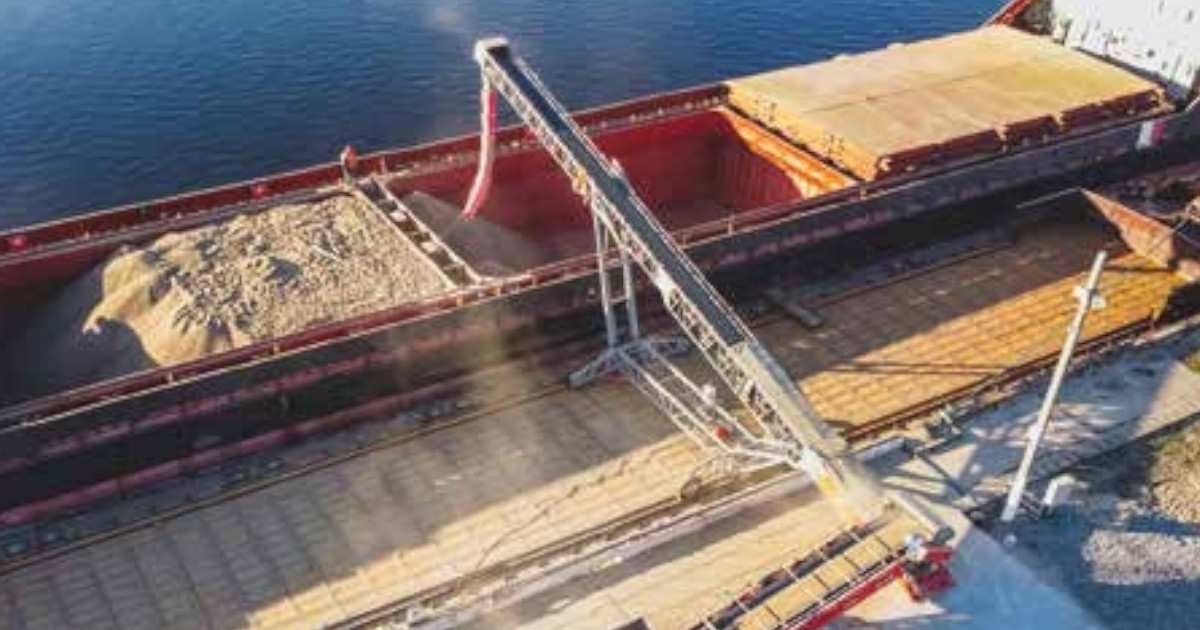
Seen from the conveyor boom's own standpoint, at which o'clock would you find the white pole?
The white pole is roughly at 5 o'clock from the conveyor boom.

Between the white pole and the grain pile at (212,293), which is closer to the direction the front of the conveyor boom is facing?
the grain pile

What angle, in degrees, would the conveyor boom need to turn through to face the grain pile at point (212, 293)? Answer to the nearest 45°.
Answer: approximately 45° to its left

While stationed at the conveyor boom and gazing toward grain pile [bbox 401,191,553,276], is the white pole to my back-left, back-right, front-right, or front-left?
back-right

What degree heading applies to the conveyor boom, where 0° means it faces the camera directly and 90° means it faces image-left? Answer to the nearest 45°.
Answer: approximately 135°

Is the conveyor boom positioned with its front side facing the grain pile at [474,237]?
yes
